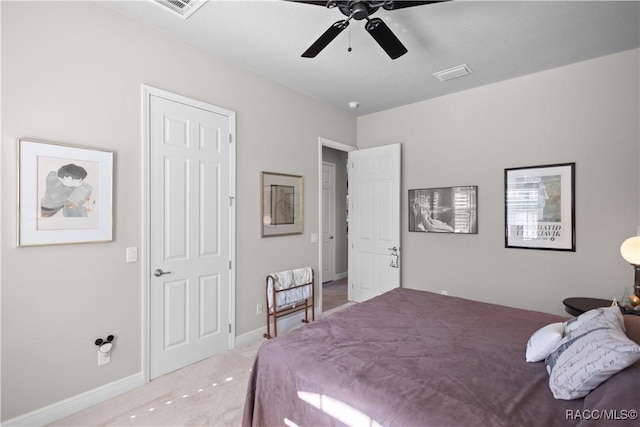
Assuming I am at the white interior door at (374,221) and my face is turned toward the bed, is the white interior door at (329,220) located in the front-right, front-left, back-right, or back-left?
back-right

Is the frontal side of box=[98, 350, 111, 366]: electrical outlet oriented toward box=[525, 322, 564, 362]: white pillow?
yes

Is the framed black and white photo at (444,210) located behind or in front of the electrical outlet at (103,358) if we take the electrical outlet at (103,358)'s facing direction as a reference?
in front

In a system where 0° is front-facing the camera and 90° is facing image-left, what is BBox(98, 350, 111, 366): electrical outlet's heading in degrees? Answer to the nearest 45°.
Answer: approximately 315°

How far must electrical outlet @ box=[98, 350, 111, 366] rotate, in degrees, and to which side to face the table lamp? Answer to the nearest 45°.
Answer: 0° — it already faces it

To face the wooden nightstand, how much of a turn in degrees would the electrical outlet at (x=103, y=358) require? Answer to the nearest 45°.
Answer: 0° — it already faces it

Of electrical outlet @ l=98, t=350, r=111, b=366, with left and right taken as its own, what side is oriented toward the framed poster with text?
left

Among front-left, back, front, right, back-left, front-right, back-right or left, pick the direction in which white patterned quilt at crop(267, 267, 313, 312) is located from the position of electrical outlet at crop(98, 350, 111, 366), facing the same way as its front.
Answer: front-left
